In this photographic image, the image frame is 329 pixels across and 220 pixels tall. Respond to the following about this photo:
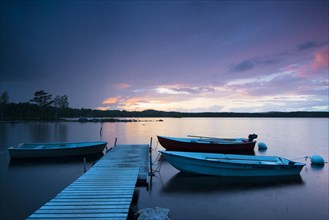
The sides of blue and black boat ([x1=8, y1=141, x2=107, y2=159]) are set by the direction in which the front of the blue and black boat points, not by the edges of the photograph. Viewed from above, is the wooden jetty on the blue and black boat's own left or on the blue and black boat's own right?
on the blue and black boat's own right

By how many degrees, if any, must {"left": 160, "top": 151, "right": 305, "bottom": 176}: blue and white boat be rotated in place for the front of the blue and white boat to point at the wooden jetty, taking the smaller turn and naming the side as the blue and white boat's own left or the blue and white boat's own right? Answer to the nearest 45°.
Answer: approximately 45° to the blue and white boat's own left

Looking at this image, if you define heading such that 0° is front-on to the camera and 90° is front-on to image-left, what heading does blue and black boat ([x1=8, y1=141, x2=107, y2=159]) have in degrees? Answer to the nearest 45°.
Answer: approximately 270°

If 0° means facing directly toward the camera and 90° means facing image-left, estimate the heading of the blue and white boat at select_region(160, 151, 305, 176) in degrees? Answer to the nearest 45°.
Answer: approximately 90°
